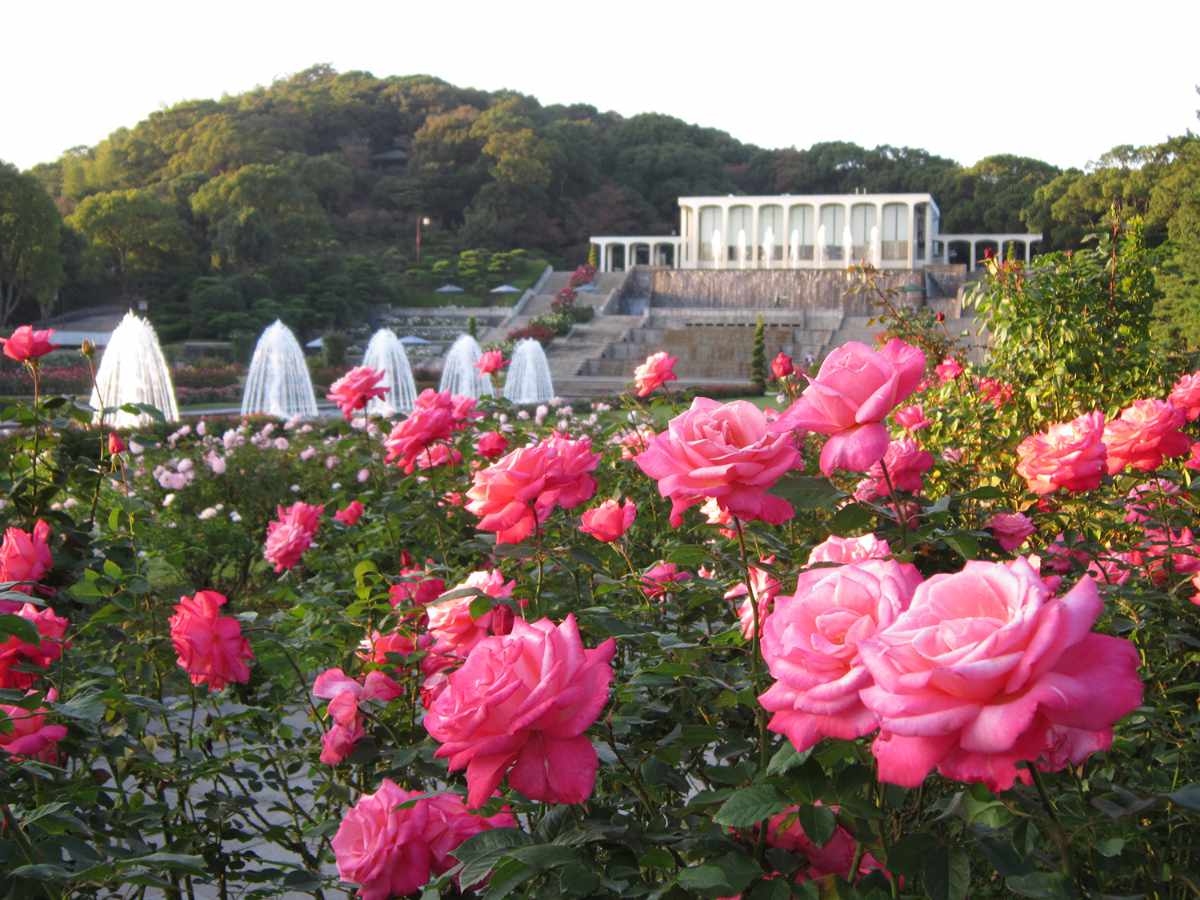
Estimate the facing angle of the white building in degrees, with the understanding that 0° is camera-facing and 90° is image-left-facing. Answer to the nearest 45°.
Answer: approximately 0°

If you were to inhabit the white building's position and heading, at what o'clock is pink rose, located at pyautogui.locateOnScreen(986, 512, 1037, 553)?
The pink rose is roughly at 12 o'clock from the white building.

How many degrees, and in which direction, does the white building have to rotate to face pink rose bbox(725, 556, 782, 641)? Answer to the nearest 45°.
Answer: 0° — it already faces it

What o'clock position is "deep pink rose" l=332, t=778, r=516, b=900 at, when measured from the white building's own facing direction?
The deep pink rose is roughly at 12 o'clock from the white building.

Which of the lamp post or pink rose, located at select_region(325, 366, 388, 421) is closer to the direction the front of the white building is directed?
the pink rose

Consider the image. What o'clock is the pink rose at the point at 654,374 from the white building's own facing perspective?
The pink rose is roughly at 12 o'clock from the white building.

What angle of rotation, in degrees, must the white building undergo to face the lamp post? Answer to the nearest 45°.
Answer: approximately 135° to its right

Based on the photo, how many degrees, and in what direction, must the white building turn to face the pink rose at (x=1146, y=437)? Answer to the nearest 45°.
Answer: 0° — it already faces it

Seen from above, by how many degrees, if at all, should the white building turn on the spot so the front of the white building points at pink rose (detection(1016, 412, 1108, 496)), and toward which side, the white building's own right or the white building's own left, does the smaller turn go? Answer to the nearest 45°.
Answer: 0° — it already faces it
